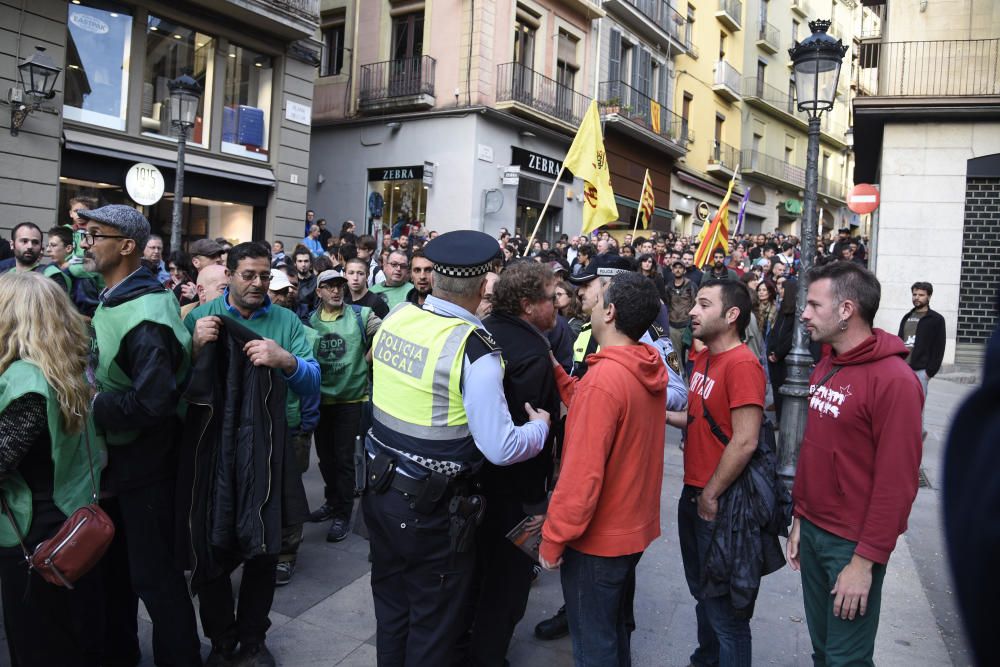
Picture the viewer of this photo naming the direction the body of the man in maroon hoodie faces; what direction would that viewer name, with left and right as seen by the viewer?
facing the viewer and to the left of the viewer

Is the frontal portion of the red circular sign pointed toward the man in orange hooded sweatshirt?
yes

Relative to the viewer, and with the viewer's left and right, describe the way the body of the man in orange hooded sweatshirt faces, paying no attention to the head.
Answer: facing away from the viewer and to the left of the viewer

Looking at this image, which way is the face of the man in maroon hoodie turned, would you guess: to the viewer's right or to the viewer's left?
to the viewer's left

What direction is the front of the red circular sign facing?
toward the camera

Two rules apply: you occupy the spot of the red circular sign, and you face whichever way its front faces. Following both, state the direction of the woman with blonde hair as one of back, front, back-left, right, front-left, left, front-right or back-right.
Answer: front

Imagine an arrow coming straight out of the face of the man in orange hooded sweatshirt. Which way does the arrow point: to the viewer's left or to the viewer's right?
to the viewer's left

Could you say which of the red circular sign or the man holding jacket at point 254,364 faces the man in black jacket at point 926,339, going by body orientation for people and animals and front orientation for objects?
the red circular sign

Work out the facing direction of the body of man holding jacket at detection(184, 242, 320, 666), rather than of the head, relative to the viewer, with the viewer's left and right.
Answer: facing the viewer

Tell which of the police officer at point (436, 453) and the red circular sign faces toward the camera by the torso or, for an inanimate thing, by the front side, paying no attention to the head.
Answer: the red circular sign

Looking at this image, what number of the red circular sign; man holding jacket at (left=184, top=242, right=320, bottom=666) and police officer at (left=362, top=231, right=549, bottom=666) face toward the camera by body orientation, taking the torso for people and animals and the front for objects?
2

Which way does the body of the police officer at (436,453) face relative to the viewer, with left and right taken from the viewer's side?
facing away from the viewer and to the right of the viewer
